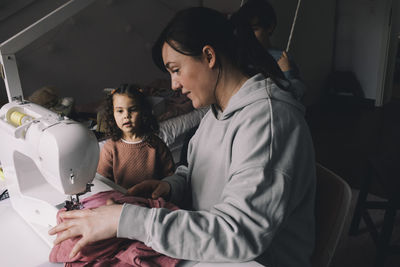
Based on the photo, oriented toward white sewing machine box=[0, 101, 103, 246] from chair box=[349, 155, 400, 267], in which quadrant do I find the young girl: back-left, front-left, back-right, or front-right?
front-right

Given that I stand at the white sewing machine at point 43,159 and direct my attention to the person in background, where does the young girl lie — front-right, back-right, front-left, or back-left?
front-left

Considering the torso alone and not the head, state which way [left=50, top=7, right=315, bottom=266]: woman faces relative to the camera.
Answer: to the viewer's left

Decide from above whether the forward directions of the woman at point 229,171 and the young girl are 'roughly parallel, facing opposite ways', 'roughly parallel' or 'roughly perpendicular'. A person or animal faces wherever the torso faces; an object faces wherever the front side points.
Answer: roughly perpendicular

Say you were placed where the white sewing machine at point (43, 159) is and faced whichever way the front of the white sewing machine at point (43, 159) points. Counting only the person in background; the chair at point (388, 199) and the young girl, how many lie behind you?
0

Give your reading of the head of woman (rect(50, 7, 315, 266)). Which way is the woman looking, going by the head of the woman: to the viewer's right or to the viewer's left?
to the viewer's left

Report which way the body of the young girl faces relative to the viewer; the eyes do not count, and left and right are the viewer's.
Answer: facing the viewer

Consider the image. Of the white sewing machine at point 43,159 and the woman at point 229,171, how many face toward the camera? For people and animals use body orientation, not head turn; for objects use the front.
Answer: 0

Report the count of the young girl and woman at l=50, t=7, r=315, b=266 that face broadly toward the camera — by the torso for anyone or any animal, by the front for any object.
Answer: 1

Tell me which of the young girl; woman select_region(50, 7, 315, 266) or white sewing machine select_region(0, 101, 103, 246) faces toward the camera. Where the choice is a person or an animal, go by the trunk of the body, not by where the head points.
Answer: the young girl

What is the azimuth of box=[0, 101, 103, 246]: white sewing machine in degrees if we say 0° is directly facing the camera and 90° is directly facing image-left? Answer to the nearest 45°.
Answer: approximately 225°

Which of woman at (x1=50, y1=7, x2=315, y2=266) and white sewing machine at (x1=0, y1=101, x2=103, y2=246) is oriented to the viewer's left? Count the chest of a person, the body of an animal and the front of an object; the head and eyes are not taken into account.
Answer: the woman

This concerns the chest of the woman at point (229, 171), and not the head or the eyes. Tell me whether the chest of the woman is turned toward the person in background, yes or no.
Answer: no

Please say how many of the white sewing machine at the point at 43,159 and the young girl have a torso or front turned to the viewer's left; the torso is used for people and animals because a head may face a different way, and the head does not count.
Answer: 0

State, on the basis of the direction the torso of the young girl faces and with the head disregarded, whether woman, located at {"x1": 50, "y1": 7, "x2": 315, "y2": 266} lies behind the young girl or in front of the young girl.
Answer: in front

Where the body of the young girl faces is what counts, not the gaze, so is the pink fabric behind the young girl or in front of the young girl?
in front

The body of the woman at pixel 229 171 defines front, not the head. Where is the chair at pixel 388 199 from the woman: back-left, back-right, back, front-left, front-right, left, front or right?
back-right
